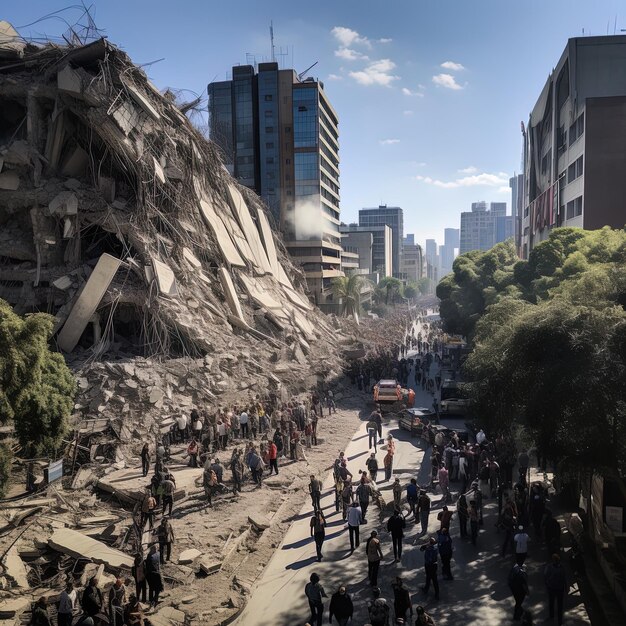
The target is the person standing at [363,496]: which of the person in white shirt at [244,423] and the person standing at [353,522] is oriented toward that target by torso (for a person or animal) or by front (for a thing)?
the person standing at [353,522]

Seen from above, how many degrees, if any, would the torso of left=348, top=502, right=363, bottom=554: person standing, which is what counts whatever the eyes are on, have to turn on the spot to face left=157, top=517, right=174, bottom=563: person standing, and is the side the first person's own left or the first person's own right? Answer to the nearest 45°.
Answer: approximately 90° to the first person's own left

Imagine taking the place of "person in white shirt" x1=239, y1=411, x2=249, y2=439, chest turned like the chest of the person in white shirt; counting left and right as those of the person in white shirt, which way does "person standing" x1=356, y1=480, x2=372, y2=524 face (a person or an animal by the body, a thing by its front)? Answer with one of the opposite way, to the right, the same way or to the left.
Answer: the same way

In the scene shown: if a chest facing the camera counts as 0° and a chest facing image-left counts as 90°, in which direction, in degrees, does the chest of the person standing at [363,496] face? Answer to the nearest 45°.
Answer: approximately 180°

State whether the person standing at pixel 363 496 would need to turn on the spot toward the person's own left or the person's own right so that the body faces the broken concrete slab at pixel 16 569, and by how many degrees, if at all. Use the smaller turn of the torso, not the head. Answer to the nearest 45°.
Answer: approximately 135° to the person's own left

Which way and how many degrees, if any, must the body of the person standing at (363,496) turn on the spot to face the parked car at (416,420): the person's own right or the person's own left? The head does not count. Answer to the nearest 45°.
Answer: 0° — they already face it

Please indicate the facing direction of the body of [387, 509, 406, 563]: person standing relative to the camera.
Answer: away from the camera

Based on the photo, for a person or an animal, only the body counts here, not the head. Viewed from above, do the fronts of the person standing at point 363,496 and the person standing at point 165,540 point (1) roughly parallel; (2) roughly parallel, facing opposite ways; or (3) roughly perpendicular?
roughly parallel

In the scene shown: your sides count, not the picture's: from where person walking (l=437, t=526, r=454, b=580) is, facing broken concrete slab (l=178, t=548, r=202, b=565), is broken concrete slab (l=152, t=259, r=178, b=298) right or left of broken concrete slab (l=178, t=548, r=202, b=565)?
right

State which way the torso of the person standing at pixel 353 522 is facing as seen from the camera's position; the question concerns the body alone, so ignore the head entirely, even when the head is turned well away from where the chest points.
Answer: away from the camera

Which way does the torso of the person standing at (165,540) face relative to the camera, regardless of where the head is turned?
away from the camera

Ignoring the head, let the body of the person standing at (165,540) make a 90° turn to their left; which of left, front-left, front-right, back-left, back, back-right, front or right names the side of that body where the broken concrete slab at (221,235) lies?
right

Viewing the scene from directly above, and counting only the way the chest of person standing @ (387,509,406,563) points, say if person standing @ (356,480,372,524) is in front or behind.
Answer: in front

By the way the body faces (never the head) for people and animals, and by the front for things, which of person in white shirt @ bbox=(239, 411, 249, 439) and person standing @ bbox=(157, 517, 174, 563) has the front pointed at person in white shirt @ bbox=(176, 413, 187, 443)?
the person standing
